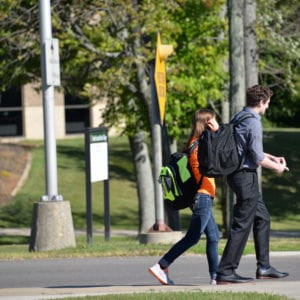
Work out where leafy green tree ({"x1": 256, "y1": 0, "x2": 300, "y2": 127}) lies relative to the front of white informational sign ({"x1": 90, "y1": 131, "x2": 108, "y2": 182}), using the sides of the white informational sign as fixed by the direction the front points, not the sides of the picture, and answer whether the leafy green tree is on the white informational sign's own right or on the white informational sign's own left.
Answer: on the white informational sign's own left

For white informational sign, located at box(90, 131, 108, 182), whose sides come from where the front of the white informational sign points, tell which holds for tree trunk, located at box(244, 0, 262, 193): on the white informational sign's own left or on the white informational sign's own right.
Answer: on the white informational sign's own left

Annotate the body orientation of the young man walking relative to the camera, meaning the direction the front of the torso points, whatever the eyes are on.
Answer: to the viewer's right

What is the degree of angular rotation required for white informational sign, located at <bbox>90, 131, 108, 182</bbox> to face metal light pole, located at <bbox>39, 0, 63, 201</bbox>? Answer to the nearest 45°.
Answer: approximately 90° to its right

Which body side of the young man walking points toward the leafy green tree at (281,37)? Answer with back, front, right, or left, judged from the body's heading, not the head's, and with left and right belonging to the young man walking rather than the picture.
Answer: left

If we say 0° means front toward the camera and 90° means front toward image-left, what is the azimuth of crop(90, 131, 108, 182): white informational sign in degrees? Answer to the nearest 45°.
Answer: approximately 315°

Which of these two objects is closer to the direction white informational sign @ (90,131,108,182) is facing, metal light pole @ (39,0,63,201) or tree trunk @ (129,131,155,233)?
the metal light pole
